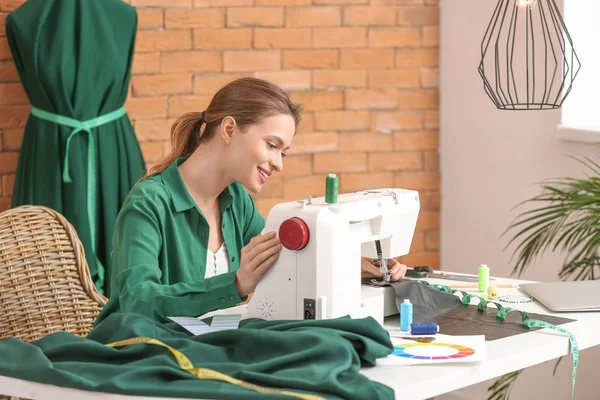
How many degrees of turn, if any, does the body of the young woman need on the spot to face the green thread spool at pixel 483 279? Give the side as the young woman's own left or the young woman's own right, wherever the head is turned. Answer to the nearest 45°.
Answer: approximately 45° to the young woman's own left

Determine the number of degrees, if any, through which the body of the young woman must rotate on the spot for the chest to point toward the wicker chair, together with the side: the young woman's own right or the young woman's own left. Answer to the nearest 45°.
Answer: approximately 180°

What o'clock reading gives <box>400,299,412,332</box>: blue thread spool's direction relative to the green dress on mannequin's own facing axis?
The blue thread spool is roughly at 11 o'clock from the green dress on mannequin.

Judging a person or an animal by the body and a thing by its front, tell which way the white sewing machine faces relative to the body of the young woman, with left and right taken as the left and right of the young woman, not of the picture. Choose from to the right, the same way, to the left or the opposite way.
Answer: the opposite way

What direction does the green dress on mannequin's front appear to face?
toward the camera

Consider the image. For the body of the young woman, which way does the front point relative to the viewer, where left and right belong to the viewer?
facing the viewer and to the right of the viewer

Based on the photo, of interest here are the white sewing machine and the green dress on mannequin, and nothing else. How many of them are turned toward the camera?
1

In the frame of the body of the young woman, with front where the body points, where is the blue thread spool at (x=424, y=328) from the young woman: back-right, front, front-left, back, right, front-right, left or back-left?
front

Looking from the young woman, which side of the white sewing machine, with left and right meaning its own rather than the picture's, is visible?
front
